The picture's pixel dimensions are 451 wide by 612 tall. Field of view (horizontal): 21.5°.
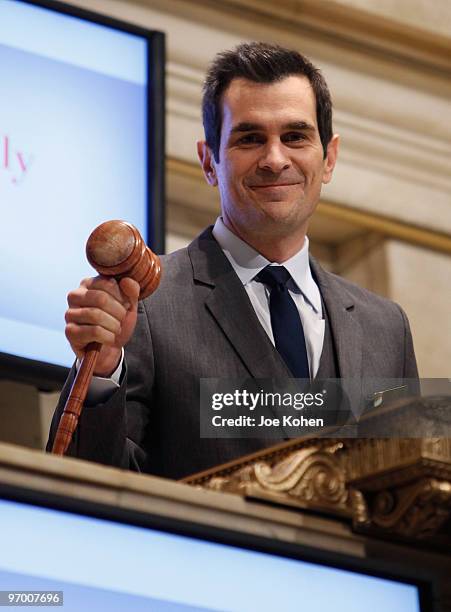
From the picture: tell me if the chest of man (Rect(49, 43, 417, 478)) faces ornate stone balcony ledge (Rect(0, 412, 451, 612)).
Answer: yes

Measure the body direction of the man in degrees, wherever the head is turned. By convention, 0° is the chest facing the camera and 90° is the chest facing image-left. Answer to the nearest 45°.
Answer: approximately 0°
